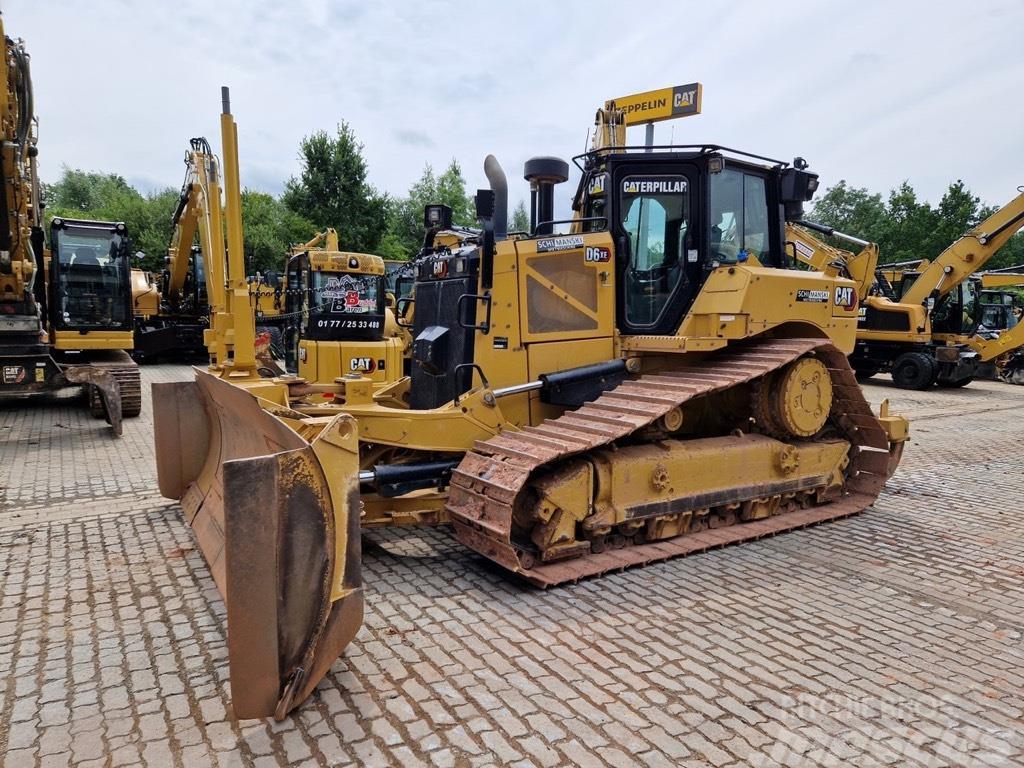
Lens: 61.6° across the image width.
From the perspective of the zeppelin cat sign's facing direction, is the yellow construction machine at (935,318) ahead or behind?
ahead

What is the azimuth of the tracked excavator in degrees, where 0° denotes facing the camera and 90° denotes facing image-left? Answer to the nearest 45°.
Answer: approximately 0°

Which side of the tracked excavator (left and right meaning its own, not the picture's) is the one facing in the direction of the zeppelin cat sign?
left

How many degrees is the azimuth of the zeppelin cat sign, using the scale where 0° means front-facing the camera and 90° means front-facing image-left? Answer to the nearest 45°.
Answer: approximately 45°

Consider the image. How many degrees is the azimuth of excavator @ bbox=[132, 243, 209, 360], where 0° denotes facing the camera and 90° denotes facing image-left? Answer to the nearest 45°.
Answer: approximately 315°
